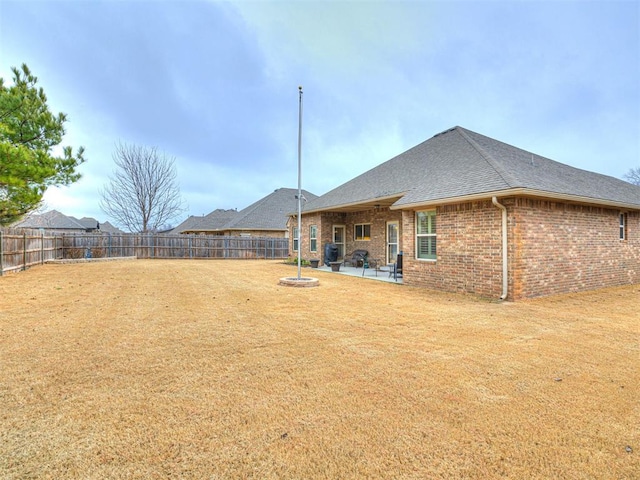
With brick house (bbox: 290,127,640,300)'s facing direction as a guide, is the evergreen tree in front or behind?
behind

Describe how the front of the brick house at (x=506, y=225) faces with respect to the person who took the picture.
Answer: facing away from the viewer and to the right of the viewer

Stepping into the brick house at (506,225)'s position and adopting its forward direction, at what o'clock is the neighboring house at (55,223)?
The neighboring house is roughly at 8 o'clock from the brick house.

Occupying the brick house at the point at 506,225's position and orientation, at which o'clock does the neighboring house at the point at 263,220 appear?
The neighboring house is roughly at 9 o'clock from the brick house.

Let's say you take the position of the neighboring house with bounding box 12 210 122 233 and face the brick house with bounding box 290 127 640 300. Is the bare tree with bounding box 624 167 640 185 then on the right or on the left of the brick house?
left

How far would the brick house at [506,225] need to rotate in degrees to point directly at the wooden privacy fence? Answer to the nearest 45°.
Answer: approximately 135° to its left

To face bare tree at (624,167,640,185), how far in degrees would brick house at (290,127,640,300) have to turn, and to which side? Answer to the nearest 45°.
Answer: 0° — it already faces it

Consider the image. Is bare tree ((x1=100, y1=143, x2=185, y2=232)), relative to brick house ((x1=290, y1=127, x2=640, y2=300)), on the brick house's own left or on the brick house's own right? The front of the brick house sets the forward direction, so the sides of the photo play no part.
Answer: on the brick house's own left

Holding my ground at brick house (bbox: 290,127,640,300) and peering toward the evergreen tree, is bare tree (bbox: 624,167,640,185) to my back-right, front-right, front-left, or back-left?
back-right
